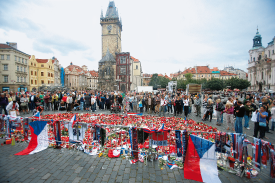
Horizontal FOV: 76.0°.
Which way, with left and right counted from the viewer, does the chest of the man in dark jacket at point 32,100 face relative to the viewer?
facing the viewer

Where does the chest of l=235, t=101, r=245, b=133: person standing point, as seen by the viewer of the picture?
to the viewer's left

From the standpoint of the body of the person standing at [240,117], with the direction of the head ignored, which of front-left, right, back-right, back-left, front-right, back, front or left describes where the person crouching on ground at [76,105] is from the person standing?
front

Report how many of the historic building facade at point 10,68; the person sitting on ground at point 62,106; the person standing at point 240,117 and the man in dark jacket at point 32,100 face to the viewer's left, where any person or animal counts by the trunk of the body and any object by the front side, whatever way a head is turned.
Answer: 1

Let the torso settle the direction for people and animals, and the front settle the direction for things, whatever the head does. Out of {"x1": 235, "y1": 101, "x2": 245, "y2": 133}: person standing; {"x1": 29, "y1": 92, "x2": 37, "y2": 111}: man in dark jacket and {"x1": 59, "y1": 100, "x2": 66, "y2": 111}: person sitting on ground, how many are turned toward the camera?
2

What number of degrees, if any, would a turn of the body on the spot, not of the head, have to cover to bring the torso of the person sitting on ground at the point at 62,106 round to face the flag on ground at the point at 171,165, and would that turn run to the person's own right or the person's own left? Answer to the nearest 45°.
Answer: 0° — they already face it

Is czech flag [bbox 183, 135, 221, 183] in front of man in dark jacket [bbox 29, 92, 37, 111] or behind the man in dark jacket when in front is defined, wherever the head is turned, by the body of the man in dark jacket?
in front

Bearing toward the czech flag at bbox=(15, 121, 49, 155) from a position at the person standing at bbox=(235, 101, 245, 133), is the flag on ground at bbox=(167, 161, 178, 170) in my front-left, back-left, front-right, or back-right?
front-left

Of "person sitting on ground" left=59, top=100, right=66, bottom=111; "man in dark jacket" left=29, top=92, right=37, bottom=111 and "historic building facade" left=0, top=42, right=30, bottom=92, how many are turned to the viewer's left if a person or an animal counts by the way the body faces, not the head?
0

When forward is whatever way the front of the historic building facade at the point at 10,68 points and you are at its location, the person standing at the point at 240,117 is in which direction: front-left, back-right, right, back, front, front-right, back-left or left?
front-right

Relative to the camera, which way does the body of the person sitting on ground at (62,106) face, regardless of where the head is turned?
toward the camera

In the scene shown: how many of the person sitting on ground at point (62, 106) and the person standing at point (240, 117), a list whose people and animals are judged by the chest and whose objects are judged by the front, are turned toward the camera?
1

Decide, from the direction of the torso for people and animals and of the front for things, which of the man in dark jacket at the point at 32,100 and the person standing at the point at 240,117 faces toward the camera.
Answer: the man in dark jacket

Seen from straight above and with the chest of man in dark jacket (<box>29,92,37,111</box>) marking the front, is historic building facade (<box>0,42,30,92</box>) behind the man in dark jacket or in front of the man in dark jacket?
behind

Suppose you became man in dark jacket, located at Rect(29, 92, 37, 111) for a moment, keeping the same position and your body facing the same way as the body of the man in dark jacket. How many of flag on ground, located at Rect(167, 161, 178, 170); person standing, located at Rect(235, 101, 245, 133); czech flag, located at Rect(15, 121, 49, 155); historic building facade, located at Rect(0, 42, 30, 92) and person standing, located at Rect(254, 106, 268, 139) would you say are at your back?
1

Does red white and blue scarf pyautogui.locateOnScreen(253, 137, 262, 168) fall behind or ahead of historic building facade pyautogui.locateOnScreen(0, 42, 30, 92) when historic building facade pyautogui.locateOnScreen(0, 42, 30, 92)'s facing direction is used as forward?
ahead

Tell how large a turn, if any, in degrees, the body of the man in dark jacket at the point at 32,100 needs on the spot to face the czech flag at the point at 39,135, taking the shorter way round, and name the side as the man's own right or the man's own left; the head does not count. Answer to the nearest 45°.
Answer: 0° — they already face it

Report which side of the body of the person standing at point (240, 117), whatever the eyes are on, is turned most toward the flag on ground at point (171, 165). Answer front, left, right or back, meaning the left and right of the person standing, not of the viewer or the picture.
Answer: left
